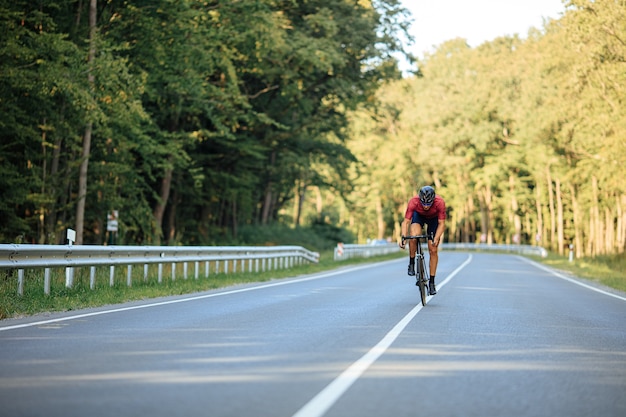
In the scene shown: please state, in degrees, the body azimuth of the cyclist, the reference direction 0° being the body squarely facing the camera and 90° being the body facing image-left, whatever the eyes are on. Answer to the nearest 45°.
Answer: approximately 0°

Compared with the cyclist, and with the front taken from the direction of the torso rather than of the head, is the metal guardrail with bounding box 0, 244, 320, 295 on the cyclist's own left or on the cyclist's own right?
on the cyclist's own right
